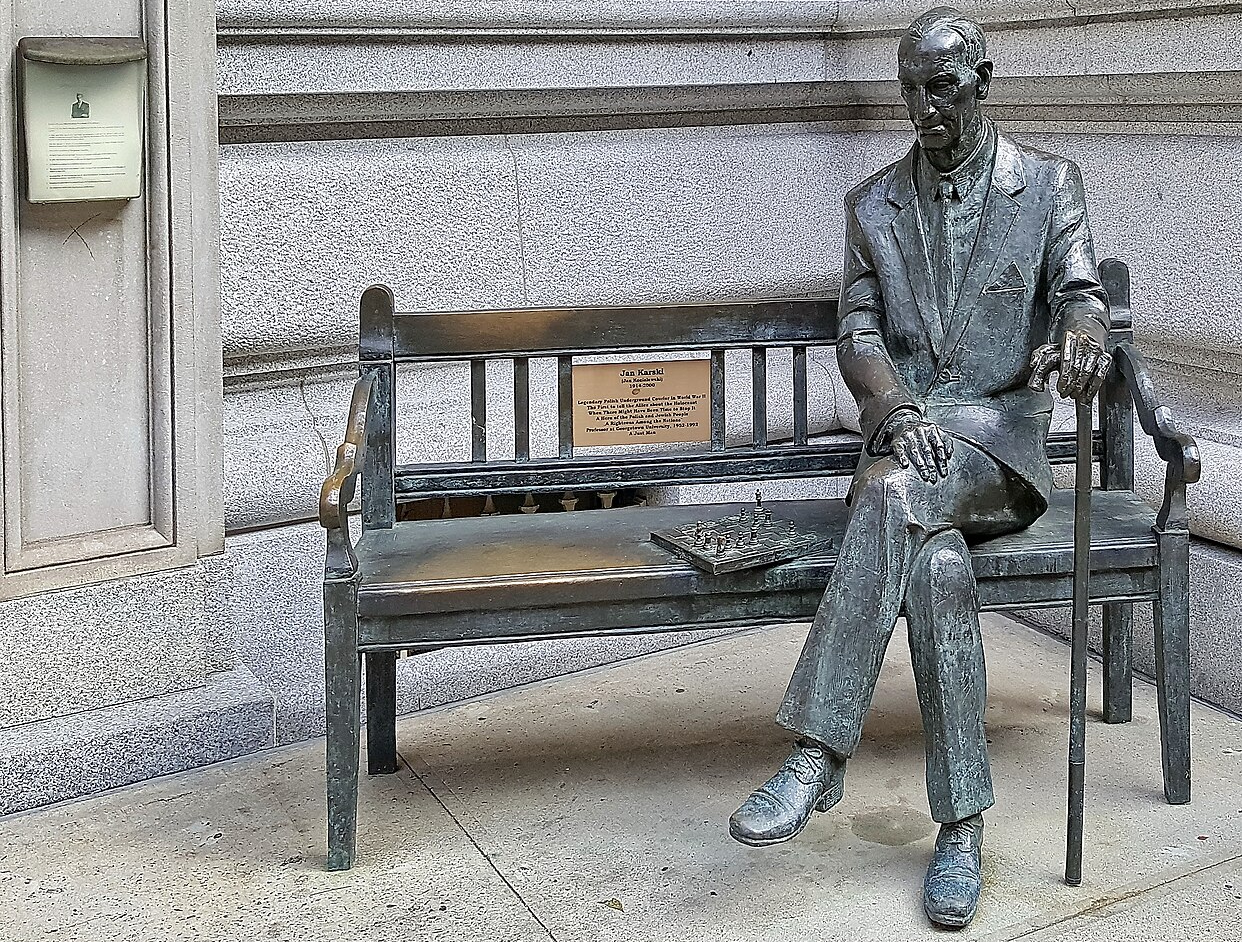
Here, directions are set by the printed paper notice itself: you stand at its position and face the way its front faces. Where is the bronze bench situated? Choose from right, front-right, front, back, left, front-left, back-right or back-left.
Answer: left

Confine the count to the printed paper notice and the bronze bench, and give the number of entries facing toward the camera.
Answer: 2

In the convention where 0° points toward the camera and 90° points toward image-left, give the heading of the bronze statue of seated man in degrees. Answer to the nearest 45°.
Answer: approximately 0°

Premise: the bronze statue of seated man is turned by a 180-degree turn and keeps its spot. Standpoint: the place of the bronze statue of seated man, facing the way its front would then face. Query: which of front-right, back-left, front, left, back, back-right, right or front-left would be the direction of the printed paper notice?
left

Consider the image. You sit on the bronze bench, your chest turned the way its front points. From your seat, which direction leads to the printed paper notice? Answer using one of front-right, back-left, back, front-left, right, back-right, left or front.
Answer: right
